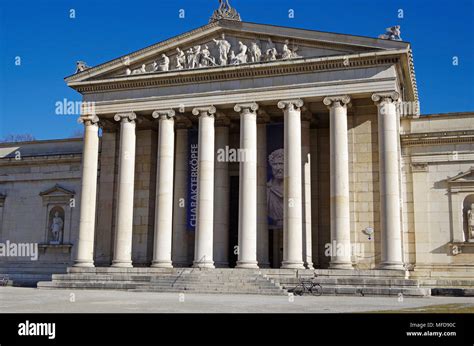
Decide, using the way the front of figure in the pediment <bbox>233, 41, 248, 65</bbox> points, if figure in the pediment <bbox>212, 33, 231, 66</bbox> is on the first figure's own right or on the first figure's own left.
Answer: on the first figure's own right

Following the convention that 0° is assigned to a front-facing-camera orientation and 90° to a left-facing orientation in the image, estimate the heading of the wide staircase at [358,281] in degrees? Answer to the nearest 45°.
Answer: approximately 0°

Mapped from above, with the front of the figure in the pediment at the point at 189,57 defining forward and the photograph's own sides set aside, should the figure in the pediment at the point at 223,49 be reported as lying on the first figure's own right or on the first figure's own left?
on the first figure's own left

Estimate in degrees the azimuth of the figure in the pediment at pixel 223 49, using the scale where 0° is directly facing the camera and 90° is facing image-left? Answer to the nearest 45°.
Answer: approximately 0°

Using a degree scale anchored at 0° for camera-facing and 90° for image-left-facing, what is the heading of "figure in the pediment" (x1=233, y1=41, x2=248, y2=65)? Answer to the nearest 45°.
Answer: approximately 45°
